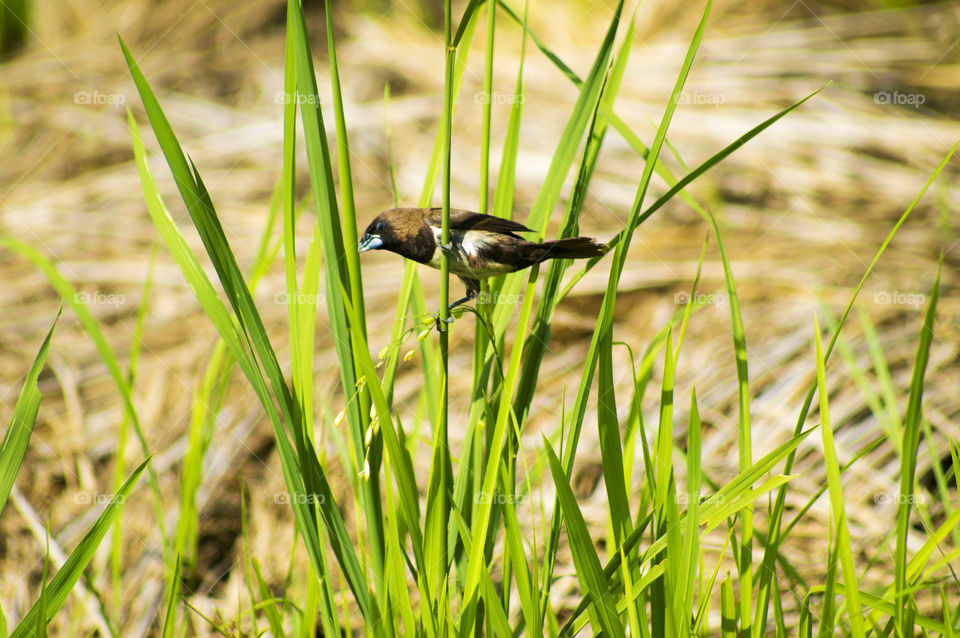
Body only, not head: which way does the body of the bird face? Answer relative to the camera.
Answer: to the viewer's left
